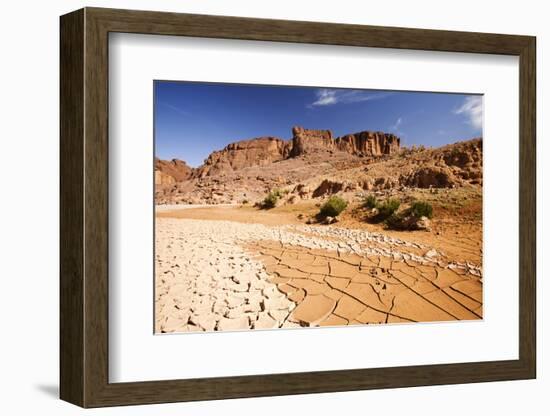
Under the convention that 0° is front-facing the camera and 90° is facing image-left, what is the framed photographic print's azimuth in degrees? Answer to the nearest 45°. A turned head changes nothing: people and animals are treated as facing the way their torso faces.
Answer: approximately 315°
